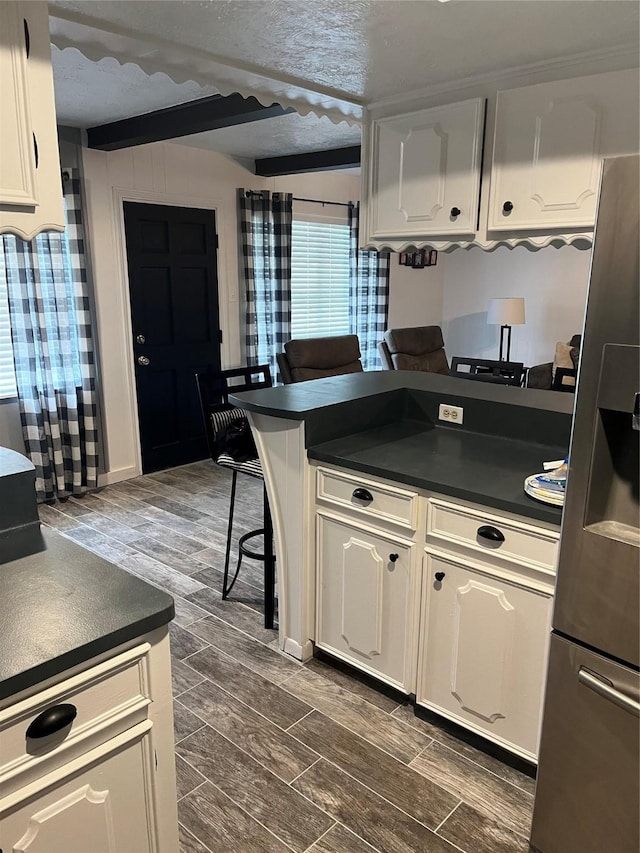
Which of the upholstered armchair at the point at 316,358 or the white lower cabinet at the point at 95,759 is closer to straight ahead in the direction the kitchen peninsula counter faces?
the white lower cabinet

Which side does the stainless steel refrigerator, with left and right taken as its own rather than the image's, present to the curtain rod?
right

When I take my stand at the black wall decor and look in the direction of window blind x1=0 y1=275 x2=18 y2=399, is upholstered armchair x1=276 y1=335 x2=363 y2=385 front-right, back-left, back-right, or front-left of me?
front-left

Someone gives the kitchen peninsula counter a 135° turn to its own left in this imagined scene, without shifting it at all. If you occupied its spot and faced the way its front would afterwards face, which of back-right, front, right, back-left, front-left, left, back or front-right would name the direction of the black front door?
back-left

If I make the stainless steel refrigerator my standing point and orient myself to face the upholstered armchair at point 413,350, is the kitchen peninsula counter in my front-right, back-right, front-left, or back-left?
front-left

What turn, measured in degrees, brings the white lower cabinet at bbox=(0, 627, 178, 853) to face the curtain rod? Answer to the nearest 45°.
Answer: approximately 90° to its left

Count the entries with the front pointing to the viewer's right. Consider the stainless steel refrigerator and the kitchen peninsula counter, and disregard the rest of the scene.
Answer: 0

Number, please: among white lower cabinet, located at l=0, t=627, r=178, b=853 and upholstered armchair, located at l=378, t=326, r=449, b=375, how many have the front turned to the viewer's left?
0

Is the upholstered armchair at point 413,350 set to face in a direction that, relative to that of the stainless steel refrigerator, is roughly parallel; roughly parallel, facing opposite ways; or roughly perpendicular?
roughly perpendicular

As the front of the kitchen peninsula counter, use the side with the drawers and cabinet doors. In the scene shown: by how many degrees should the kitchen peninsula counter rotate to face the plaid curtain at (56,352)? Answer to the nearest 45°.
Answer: approximately 90° to its right

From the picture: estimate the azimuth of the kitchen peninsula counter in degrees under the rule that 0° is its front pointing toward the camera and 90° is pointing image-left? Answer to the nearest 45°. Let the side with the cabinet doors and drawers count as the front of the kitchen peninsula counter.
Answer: approximately 45°

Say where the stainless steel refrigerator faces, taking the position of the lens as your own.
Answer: facing the viewer and to the left of the viewer

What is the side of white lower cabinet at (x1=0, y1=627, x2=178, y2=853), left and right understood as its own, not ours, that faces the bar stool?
left

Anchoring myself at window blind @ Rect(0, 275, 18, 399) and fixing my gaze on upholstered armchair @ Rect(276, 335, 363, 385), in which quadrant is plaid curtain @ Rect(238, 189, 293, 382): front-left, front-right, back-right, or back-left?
front-left

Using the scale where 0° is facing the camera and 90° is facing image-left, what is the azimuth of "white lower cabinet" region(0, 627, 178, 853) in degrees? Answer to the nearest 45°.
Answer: approximately 315°
